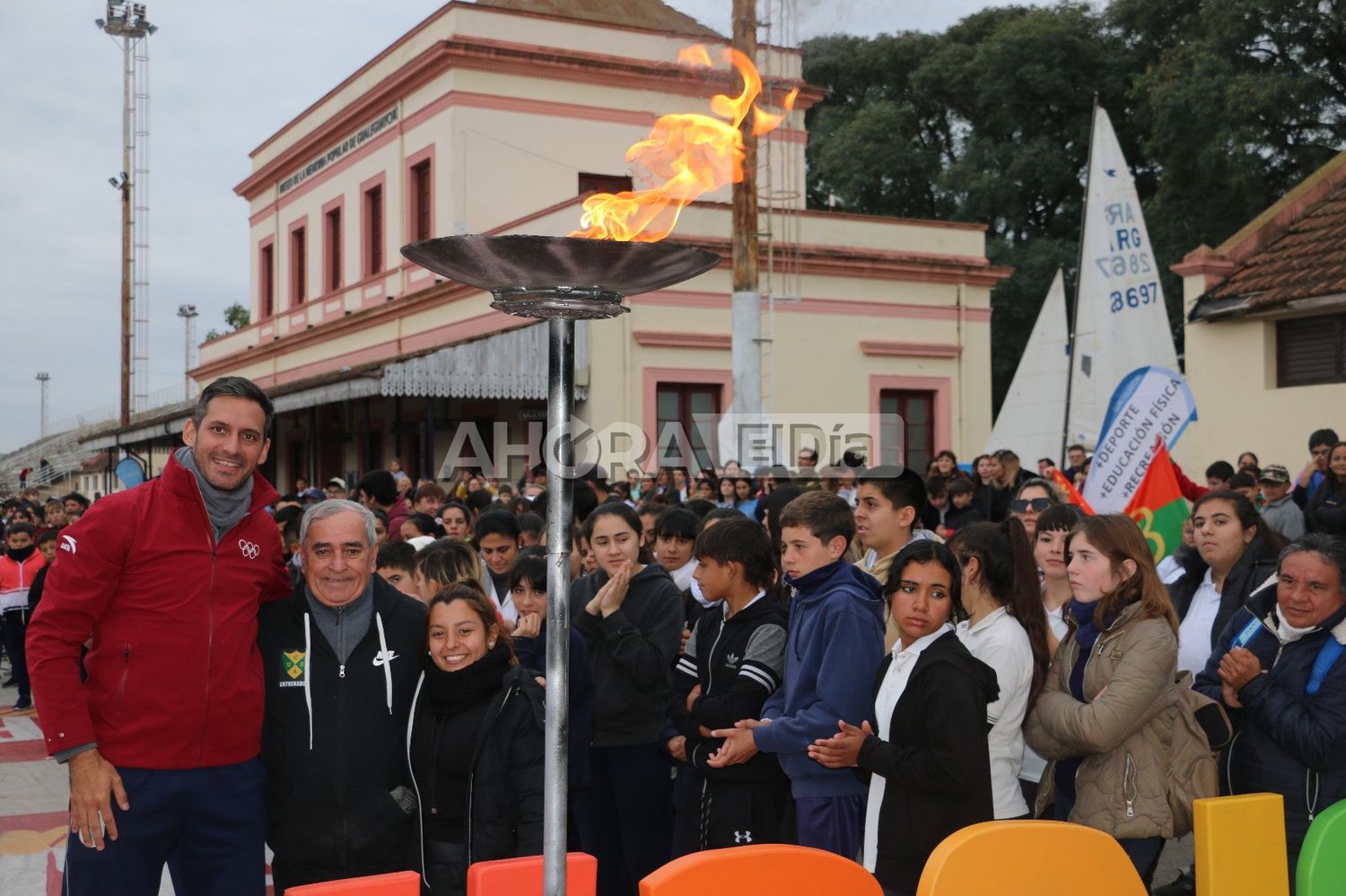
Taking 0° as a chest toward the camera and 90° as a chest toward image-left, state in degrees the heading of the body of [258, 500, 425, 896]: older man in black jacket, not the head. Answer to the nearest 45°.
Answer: approximately 0°

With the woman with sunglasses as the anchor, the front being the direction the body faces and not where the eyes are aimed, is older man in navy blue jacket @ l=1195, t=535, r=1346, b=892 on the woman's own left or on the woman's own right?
on the woman's own left

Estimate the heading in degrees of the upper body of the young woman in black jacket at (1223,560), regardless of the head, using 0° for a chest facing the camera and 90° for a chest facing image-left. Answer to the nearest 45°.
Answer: approximately 45°

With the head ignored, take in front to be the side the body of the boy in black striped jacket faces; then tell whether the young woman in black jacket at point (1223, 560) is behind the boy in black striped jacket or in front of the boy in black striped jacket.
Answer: behind

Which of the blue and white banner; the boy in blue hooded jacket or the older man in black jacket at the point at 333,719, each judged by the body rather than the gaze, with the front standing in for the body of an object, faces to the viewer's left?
the boy in blue hooded jacket

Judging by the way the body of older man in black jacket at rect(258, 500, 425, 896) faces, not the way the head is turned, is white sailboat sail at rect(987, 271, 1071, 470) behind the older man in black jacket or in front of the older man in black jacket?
behind

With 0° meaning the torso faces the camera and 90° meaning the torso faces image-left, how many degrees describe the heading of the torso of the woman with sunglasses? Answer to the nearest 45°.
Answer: approximately 45°

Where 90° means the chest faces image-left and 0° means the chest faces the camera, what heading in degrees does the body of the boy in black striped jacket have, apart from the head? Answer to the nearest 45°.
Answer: approximately 45°

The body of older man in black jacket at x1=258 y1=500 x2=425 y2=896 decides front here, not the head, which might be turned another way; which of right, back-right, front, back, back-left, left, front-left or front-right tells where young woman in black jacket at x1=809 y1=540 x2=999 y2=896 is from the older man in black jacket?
left
